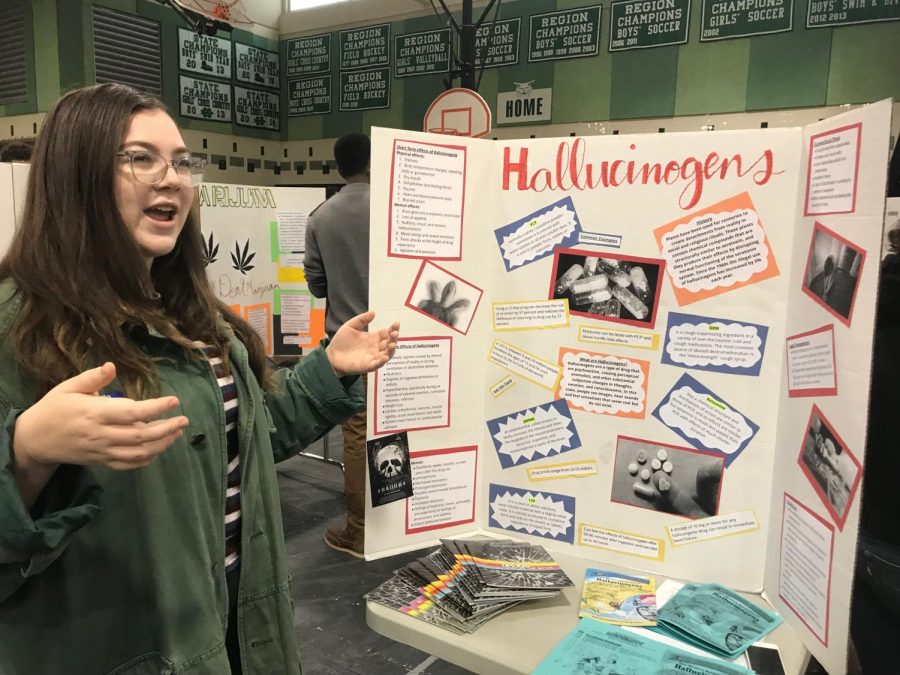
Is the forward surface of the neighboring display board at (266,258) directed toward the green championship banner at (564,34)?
no

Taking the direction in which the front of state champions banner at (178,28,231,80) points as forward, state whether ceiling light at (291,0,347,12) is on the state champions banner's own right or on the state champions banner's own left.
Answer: on the state champions banner's own left

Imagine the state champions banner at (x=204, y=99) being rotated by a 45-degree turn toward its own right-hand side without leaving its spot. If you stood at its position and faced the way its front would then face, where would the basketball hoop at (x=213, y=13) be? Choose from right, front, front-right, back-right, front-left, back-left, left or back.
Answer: front

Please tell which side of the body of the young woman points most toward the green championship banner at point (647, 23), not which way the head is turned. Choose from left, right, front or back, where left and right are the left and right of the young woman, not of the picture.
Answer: left

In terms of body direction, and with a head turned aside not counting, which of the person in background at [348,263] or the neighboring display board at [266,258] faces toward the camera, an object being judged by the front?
the neighboring display board

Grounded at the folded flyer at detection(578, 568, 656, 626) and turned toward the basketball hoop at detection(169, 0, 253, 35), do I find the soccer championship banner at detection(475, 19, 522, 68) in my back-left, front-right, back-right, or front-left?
front-right

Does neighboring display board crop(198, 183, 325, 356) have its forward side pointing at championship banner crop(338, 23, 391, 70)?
no

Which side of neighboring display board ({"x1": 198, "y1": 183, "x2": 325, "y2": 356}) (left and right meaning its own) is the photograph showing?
front

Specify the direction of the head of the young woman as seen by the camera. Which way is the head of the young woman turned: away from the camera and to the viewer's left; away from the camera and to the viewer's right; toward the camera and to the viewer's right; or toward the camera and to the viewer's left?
toward the camera and to the viewer's right

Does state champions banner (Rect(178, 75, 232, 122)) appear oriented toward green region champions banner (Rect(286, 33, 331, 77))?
no

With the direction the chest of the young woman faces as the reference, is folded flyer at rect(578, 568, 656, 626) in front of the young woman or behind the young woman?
in front

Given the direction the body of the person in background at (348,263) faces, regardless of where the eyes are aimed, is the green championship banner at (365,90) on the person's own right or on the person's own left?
on the person's own right

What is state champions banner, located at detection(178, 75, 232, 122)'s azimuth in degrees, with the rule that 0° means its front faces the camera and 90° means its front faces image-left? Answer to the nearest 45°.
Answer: approximately 315°

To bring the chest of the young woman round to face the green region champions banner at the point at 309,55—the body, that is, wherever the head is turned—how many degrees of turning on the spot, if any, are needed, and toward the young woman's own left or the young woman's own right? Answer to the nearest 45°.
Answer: approximately 135° to the young woman's own left

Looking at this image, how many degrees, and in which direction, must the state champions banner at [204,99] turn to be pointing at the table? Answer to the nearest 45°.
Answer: approximately 45° to its right

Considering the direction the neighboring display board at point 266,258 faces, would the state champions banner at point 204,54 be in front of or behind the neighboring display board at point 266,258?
behind

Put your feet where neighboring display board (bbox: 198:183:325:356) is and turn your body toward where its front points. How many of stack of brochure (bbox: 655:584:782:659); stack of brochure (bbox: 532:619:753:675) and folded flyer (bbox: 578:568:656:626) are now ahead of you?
3

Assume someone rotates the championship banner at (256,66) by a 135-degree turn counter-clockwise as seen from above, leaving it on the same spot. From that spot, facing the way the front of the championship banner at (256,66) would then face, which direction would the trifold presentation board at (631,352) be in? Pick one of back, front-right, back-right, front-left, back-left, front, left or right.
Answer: back

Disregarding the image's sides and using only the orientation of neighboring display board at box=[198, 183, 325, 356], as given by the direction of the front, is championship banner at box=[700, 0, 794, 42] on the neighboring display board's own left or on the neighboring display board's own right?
on the neighboring display board's own left
